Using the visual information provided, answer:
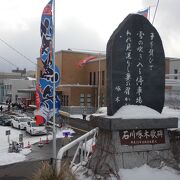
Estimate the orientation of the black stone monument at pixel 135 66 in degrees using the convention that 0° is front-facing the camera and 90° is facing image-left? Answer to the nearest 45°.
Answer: approximately 0°

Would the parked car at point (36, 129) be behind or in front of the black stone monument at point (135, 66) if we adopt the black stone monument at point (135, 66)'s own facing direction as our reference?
behind

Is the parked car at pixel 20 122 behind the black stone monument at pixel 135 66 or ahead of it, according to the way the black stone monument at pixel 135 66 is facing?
behind
